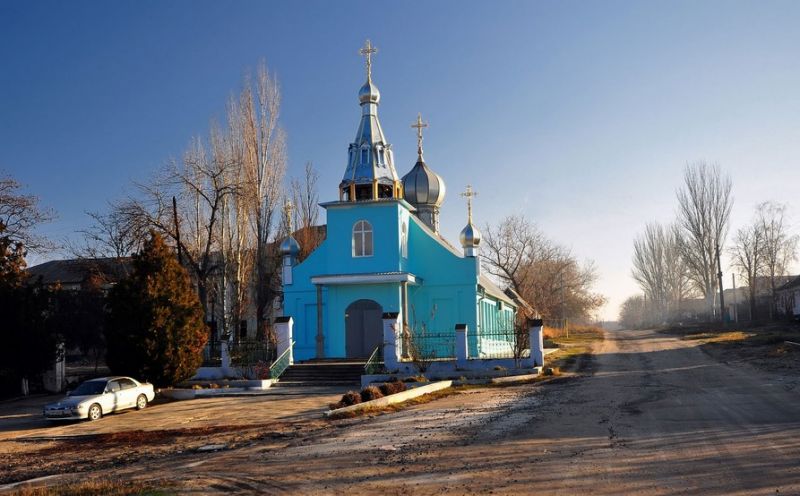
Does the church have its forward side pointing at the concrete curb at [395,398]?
yes

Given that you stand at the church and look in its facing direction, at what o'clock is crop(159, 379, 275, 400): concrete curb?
The concrete curb is roughly at 1 o'clock from the church.

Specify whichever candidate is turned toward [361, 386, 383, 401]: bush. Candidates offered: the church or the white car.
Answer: the church

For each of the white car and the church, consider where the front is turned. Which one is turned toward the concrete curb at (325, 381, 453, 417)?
the church

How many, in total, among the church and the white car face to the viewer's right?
0

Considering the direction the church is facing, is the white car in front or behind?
in front

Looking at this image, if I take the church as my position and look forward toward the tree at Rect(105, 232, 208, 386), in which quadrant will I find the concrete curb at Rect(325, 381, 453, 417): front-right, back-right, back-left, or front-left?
front-left

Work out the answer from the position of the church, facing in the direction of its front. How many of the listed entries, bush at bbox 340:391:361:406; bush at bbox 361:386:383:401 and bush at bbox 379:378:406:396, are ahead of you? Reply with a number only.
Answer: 3

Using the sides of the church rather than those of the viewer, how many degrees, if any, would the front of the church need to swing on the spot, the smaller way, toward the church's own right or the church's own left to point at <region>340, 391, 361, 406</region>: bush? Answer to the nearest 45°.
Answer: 0° — it already faces it

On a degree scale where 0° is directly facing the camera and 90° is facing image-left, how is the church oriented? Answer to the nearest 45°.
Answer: approximately 0°
